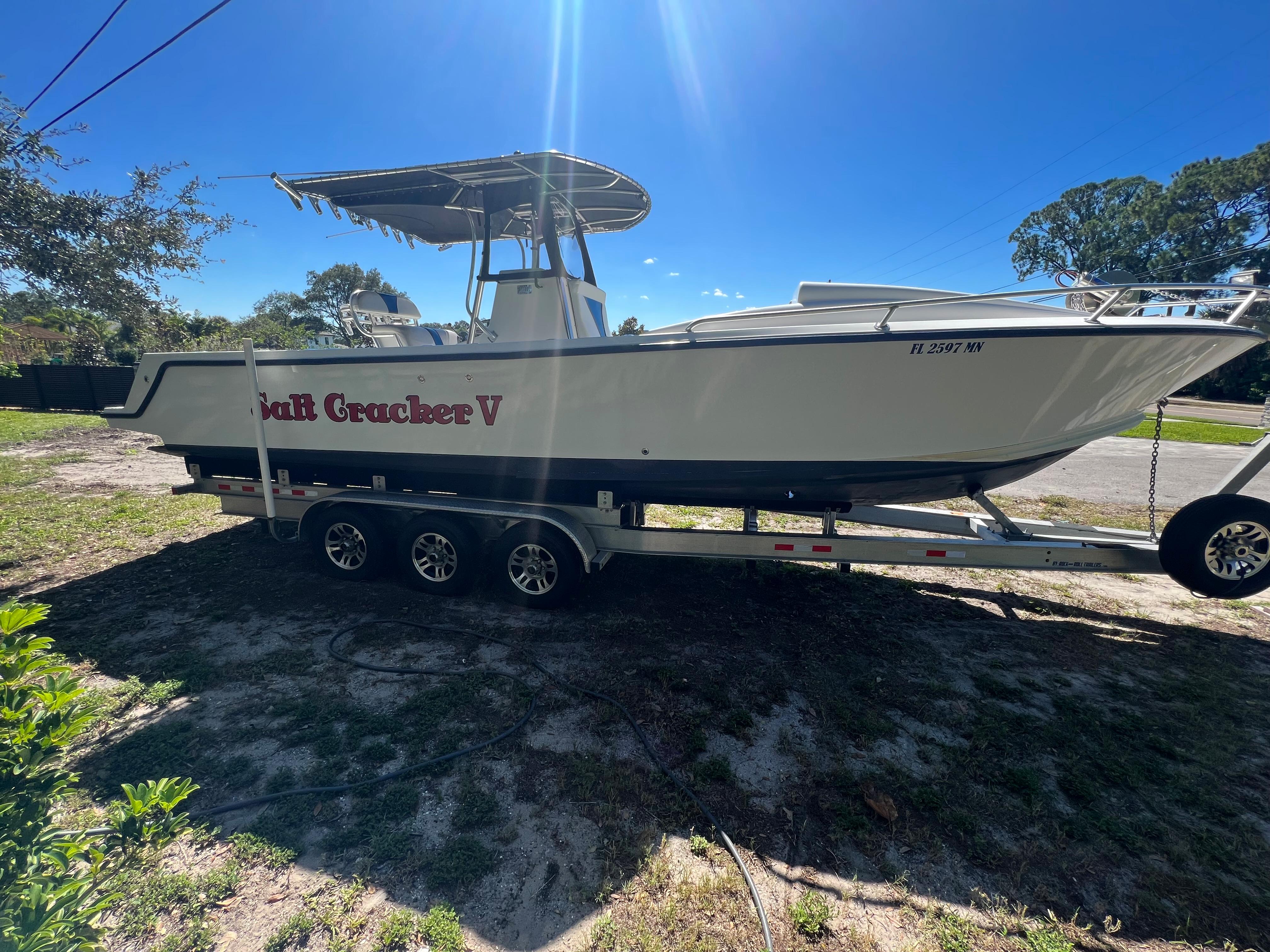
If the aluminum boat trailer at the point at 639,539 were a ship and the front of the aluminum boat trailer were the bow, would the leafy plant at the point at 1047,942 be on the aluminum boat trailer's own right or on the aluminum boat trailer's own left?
on the aluminum boat trailer's own right

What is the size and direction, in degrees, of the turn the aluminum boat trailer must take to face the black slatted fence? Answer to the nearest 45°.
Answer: approximately 135° to its left

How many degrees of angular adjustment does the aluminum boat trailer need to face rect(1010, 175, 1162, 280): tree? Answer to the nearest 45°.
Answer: approximately 45° to its left

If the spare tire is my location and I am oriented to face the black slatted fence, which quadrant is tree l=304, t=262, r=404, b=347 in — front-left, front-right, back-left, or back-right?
front-right

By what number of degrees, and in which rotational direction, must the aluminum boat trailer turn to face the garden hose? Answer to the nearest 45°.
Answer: approximately 90° to its right

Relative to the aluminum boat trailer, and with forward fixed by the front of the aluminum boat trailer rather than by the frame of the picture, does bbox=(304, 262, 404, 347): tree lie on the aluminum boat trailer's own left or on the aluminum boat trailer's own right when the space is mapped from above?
on the aluminum boat trailer's own left

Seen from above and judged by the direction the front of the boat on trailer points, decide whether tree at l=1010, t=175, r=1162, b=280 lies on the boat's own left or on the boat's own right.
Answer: on the boat's own left

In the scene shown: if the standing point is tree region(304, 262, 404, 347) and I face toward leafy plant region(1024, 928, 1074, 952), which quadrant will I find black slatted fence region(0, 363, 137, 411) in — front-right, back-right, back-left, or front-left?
front-right

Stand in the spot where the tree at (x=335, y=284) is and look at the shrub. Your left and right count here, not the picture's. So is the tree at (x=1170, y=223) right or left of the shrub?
left

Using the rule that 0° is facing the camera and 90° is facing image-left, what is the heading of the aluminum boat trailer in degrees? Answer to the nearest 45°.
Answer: approximately 270°

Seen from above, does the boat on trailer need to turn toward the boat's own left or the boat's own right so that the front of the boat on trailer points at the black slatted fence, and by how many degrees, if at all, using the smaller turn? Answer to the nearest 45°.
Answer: approximately 135° to the boat's own left

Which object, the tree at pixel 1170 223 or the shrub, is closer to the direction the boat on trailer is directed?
the tree

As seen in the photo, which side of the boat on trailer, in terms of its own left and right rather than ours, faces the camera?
right

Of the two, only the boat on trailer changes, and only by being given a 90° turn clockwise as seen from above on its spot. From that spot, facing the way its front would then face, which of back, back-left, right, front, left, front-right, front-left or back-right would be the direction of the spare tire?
left
